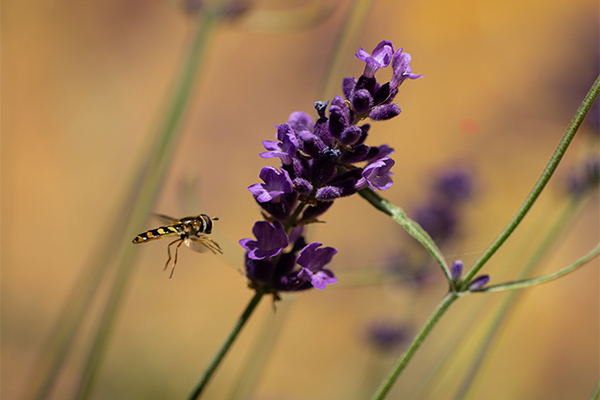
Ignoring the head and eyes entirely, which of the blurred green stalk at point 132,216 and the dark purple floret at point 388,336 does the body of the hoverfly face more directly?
the dark purple floret

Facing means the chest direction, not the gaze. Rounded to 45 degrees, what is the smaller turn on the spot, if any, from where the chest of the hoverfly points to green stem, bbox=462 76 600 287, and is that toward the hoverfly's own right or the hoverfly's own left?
approximately 45° to the hoverfly's own right

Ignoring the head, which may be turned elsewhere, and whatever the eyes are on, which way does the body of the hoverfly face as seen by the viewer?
to the viewer's right

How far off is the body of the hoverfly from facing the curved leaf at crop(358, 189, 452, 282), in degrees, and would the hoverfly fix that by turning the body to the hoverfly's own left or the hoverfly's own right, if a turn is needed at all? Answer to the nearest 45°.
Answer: approximately 45° to the hoverfly's own right

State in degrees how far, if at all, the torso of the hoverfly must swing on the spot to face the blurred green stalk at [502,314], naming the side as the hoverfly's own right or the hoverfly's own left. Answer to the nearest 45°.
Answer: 0° — it already faces it
